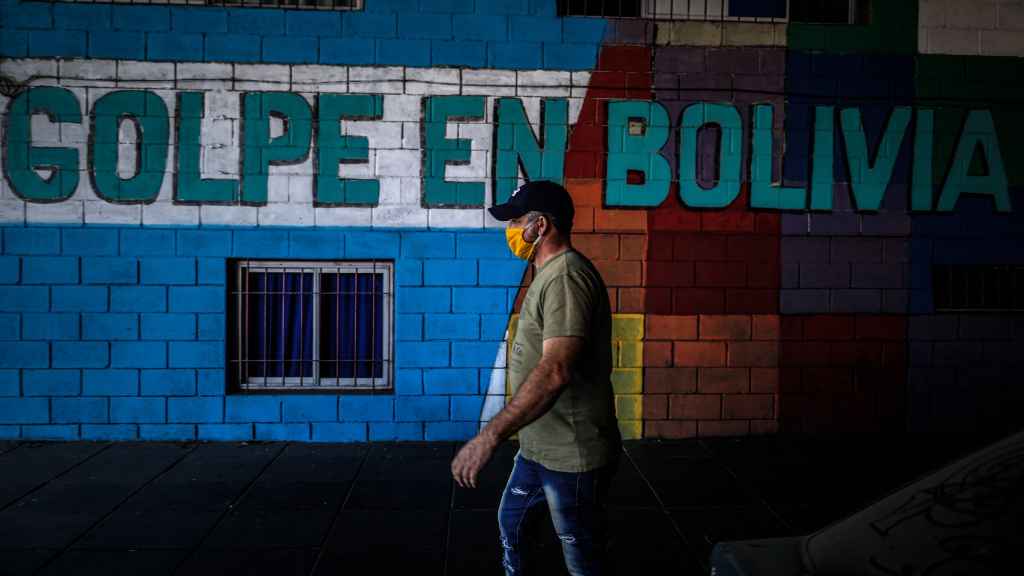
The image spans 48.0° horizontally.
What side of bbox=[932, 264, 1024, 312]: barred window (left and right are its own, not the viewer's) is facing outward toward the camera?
front

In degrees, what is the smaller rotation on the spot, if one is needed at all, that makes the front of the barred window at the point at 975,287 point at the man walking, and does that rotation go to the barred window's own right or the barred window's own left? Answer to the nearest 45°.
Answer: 0° — it already faces them

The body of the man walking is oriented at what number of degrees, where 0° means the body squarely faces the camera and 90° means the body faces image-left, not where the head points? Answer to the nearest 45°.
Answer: approximately 90°

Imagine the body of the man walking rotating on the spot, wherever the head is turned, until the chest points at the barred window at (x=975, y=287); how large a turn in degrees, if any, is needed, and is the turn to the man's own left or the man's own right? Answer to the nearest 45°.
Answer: approximately 135° to the man's own right

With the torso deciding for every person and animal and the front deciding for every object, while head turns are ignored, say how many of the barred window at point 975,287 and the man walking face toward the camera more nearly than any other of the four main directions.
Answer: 1

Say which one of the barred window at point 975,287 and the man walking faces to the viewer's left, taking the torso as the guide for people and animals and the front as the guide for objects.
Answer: the man walking

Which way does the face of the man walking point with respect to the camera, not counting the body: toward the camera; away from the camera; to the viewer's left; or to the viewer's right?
to the viewer's left
